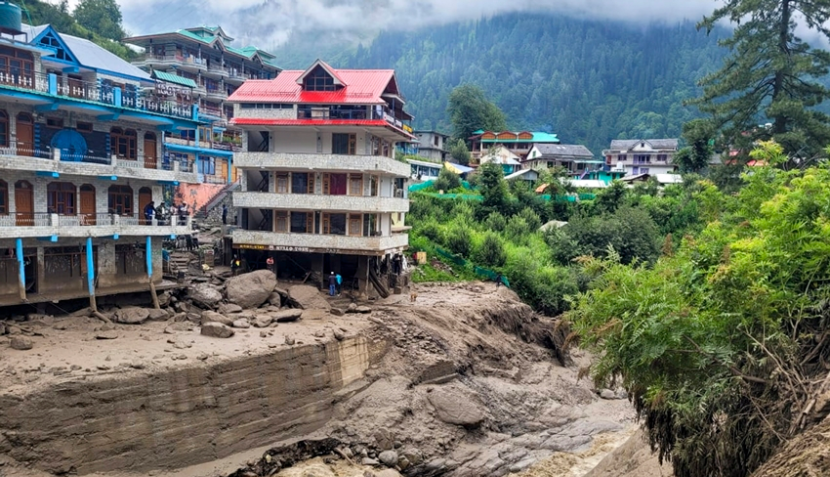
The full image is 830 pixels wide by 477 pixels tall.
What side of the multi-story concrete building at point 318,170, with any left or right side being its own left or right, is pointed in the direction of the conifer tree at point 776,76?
left

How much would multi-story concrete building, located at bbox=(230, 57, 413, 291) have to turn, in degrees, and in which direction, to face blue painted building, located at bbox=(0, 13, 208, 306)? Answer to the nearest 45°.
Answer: approximately 45° to its right

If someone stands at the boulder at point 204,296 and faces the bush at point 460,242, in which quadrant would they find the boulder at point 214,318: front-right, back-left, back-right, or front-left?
back-right

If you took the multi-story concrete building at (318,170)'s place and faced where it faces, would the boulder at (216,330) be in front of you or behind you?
in front

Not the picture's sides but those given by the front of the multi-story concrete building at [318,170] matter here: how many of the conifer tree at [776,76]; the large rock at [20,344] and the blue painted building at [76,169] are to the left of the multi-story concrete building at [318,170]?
1

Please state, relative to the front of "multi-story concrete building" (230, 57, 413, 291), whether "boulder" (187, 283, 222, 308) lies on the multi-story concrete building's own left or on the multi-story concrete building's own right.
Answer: on the multi-story concrete building's own right

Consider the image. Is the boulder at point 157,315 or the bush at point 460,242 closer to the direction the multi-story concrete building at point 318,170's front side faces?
the boulder

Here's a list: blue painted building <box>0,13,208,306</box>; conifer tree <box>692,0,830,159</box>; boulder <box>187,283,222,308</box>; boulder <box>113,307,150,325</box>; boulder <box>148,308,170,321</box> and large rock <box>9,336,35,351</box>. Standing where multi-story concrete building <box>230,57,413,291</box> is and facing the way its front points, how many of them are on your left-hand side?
1

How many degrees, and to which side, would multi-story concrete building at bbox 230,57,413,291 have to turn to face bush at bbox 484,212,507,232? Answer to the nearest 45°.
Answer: approximately 135° to its left

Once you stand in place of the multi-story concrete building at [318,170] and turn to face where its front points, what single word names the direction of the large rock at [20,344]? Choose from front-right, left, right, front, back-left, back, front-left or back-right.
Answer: front-right

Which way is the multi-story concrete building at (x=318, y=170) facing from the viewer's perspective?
toward the camera

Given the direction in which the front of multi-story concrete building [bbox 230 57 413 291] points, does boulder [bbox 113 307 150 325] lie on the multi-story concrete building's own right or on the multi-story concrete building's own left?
on the multi-story concrete building's own right

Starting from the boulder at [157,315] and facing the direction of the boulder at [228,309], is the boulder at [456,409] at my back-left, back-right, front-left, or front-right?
front-right

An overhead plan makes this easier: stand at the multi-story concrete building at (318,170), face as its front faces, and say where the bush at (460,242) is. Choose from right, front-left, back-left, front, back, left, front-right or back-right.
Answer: back-left

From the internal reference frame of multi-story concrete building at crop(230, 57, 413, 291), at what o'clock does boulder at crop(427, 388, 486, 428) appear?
The boulder is roughly at 11 o'clock from the multi-story concrete building.

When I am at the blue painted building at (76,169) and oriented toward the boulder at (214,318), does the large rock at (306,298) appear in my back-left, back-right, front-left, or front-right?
front-left
